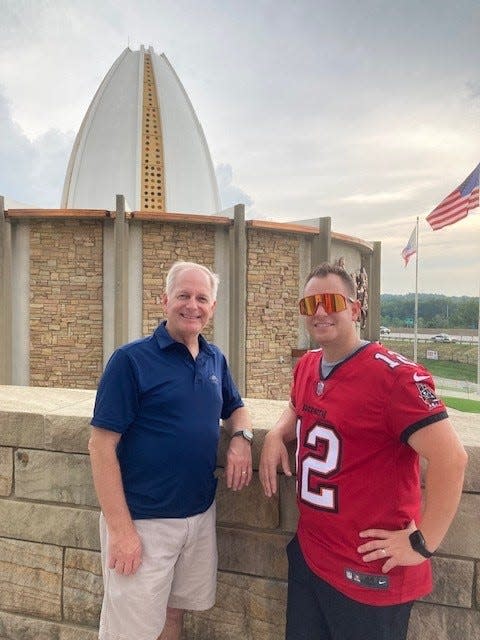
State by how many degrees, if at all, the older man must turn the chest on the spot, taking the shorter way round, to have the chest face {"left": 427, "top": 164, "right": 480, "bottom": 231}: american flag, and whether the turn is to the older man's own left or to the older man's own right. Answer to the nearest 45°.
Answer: approximately 90° to the older man's own left

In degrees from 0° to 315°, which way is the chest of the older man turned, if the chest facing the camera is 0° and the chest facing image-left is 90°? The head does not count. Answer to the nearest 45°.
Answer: approximately 315°

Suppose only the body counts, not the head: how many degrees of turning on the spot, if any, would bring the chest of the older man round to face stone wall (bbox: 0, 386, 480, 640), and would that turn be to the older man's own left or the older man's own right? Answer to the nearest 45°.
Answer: approximately 180°

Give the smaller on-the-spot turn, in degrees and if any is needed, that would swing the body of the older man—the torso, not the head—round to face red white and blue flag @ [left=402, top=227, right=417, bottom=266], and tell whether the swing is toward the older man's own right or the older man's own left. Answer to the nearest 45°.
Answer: approximately 90° to the older man's own left

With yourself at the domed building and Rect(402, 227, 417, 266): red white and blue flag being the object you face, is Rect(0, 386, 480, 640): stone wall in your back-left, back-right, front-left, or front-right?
back-right

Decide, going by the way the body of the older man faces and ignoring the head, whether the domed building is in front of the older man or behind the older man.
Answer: behind
